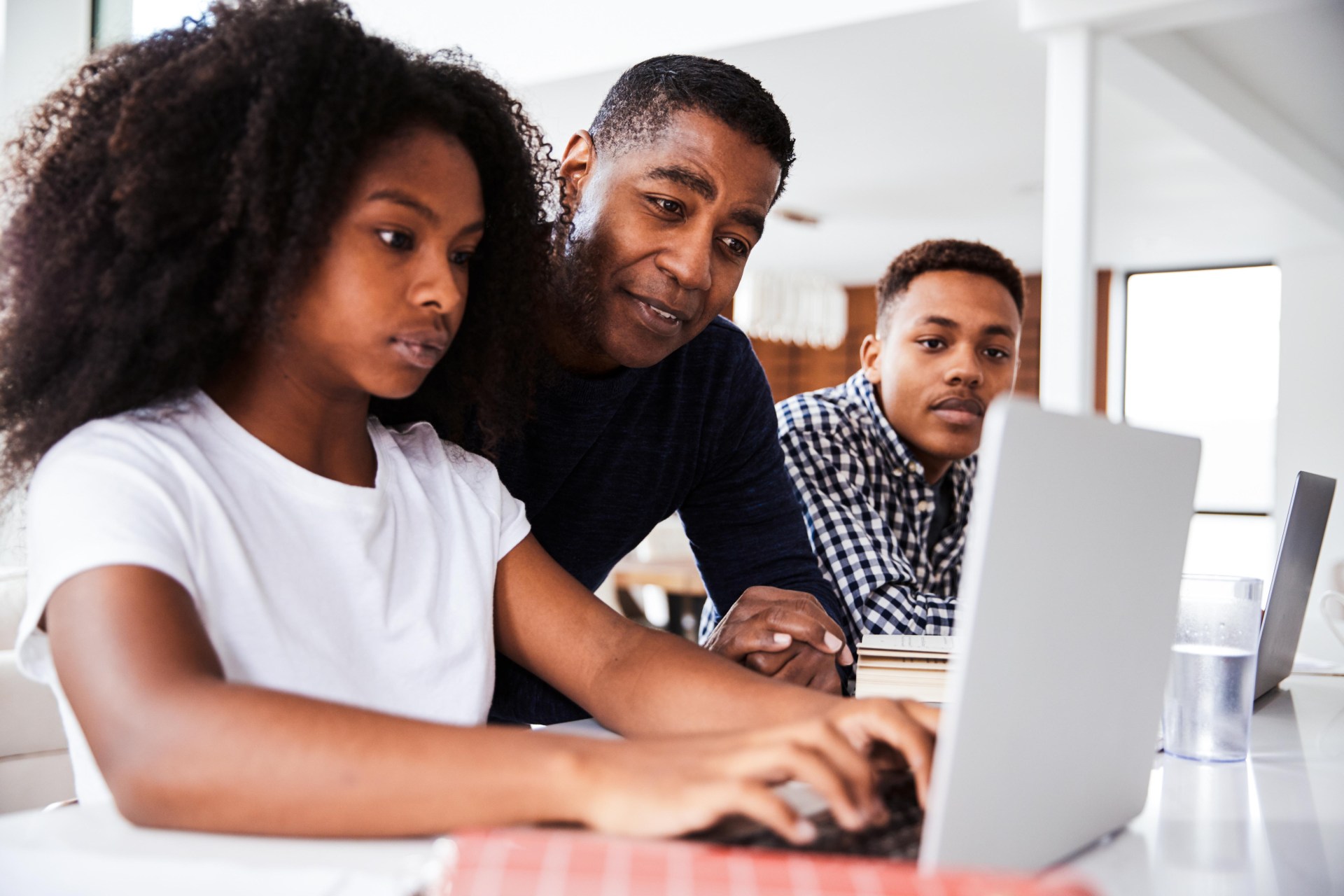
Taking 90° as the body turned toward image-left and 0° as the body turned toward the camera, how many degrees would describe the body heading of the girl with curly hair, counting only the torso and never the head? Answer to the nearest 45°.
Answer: approximately 315°

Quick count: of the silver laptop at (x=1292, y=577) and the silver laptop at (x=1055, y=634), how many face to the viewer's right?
0

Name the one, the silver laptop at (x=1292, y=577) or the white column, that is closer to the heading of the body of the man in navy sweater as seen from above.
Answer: the silver laptop

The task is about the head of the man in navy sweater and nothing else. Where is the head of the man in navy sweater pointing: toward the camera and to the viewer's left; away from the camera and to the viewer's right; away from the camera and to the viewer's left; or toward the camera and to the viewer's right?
toward the camera and to the viewer's right

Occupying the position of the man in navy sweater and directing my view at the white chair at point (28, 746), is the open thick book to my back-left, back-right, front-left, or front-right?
back-left

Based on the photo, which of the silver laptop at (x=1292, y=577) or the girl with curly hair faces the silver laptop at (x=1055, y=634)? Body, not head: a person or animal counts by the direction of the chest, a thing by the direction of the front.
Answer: the girl with curly hair

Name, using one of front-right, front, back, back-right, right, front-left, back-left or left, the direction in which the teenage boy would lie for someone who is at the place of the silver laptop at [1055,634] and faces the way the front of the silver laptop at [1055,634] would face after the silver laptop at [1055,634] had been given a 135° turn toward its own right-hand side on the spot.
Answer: left

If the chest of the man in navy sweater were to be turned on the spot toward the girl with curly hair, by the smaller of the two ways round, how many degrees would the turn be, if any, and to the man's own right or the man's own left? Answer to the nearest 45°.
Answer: approximately 90° to the man's own right

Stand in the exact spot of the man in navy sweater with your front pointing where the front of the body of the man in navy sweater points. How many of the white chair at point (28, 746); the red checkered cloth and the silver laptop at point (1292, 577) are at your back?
1

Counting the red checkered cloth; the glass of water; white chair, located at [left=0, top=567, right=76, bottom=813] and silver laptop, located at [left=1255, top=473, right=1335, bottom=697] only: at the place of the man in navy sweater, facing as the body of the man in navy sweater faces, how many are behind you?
1

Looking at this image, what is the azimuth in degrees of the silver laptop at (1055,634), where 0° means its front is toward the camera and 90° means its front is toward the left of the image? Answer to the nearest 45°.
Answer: approximately 135°

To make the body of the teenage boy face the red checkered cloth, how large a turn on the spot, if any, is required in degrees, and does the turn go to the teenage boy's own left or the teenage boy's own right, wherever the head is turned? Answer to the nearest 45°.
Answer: approximately 45° to the teenage boy's own right

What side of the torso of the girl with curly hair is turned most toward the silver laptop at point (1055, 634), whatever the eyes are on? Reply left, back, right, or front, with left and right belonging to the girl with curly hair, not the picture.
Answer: front
